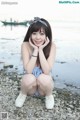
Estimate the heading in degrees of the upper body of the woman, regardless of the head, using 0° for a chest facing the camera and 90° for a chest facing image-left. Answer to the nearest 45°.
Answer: approximately 0°
